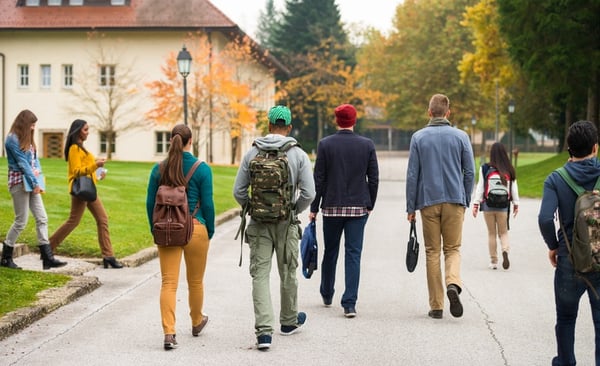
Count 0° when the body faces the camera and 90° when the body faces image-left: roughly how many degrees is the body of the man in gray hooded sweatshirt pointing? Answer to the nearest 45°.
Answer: approximately 180°

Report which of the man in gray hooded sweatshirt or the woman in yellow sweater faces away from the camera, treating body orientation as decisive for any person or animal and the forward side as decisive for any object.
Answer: the man in gray hooded sweatshirt

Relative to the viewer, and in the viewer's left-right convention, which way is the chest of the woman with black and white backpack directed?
facing away from the viewer

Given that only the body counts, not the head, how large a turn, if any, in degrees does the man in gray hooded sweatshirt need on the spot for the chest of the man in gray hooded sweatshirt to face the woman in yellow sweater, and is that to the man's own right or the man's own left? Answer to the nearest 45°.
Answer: approximately 45° to the man's own left

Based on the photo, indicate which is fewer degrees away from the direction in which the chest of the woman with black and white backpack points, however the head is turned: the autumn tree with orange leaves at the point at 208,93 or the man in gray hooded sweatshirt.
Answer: the autumn tree with orange leaves

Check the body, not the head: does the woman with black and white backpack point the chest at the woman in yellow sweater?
no

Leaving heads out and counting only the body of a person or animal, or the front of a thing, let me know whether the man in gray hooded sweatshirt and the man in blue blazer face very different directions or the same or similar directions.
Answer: same or similar directions

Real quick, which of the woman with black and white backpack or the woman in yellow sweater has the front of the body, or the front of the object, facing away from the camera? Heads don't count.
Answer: the woman with black and white backpack

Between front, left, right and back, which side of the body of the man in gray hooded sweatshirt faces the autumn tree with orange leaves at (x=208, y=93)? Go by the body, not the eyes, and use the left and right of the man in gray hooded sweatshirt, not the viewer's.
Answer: front

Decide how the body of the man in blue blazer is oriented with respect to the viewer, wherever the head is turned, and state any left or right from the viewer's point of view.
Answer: facing away from the viewer

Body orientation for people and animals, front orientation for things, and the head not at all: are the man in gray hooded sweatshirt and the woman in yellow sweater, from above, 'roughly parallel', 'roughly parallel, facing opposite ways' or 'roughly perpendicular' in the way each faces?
roughly perpendicular

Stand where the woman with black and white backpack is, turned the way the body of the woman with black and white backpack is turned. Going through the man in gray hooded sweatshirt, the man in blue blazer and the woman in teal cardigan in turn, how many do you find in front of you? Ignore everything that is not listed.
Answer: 0
